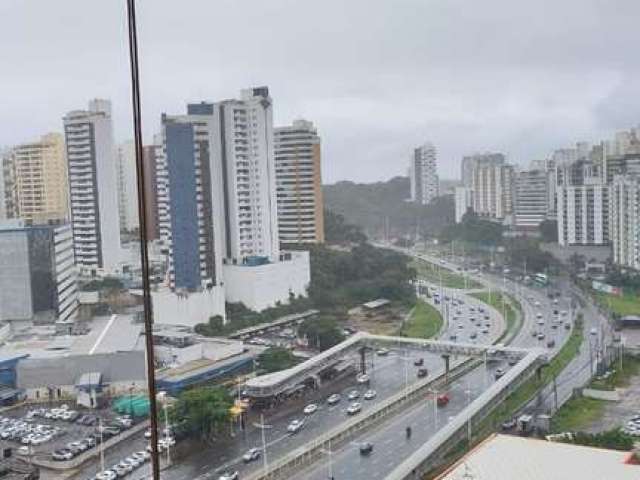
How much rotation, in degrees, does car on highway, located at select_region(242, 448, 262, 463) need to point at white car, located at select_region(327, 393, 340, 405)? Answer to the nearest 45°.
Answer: approximately 180°

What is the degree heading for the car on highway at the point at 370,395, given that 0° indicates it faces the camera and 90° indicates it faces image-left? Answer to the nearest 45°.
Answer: approximately 45°

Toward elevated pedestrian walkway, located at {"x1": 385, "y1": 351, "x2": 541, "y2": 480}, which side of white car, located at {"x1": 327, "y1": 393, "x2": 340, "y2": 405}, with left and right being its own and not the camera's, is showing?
left

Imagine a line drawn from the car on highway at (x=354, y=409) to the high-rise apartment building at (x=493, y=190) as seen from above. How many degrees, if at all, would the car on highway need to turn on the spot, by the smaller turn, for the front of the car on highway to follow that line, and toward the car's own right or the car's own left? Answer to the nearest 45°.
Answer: approximately 135° to the car's own right

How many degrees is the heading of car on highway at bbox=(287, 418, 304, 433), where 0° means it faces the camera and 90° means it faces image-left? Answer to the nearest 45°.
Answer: approximately 45°

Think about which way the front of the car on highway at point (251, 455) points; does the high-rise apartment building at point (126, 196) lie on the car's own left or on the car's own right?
on the car's own right

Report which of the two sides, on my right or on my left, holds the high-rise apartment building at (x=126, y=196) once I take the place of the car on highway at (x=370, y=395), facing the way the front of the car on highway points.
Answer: on my right

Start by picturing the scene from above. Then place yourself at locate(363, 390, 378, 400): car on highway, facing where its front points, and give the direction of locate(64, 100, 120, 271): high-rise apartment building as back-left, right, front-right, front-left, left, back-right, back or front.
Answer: right
